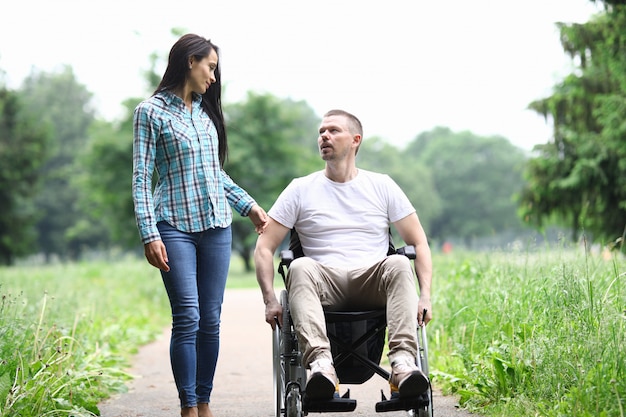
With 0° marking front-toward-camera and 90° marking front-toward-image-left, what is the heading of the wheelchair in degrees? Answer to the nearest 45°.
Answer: approximately 0°

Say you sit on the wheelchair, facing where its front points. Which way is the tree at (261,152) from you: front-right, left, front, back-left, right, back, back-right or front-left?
back

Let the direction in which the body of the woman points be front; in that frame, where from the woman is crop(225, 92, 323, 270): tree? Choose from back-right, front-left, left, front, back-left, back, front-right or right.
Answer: back-left

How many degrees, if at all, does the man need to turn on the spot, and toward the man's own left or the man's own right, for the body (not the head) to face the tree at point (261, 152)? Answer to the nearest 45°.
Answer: approximately 180°

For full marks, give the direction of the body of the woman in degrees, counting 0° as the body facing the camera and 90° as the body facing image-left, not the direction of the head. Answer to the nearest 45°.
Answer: approximately 315°

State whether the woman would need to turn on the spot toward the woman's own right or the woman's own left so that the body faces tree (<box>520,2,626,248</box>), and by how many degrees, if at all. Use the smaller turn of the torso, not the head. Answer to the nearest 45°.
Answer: approximately 90° to the woman's own left

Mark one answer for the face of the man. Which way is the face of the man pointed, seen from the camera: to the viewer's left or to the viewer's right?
to the viewer's left

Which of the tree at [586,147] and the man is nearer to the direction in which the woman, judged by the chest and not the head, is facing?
the man
